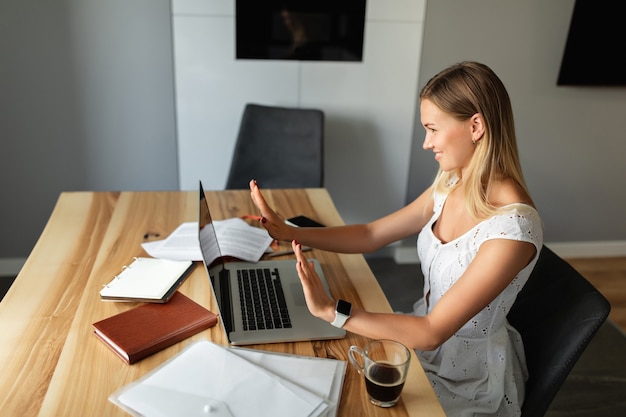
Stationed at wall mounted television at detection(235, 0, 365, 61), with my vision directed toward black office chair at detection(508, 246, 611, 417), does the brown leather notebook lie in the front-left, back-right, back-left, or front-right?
front-right

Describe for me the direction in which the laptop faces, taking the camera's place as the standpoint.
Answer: facing to the right of the viewer

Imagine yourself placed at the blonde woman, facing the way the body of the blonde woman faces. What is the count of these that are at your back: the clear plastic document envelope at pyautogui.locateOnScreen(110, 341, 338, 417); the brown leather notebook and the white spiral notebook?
0

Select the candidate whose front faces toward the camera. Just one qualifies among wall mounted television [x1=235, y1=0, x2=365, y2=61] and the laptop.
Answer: the wall mounted television

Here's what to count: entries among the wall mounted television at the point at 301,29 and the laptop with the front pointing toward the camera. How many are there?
1

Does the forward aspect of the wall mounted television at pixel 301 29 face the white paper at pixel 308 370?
yes

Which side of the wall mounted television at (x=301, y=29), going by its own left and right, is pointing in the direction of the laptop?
front

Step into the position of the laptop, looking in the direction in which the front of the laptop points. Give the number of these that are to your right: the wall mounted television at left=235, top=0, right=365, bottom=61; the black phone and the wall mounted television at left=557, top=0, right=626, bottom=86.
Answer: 0

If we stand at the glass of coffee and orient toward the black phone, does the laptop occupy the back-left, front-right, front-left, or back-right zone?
front-left

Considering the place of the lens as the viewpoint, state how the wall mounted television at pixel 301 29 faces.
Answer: facing the viewer

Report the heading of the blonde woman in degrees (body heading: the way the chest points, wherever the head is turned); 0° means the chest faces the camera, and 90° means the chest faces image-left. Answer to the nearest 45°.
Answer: approximately 45°

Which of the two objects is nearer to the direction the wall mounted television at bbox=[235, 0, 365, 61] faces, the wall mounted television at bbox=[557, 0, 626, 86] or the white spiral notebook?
the white spiral notebook

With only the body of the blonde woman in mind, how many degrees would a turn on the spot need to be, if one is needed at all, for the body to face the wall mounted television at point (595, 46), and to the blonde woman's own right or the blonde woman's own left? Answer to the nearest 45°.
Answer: approximately 135° to the blonde woman's own right

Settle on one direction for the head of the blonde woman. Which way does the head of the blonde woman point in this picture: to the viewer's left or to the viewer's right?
to the viewer's left
